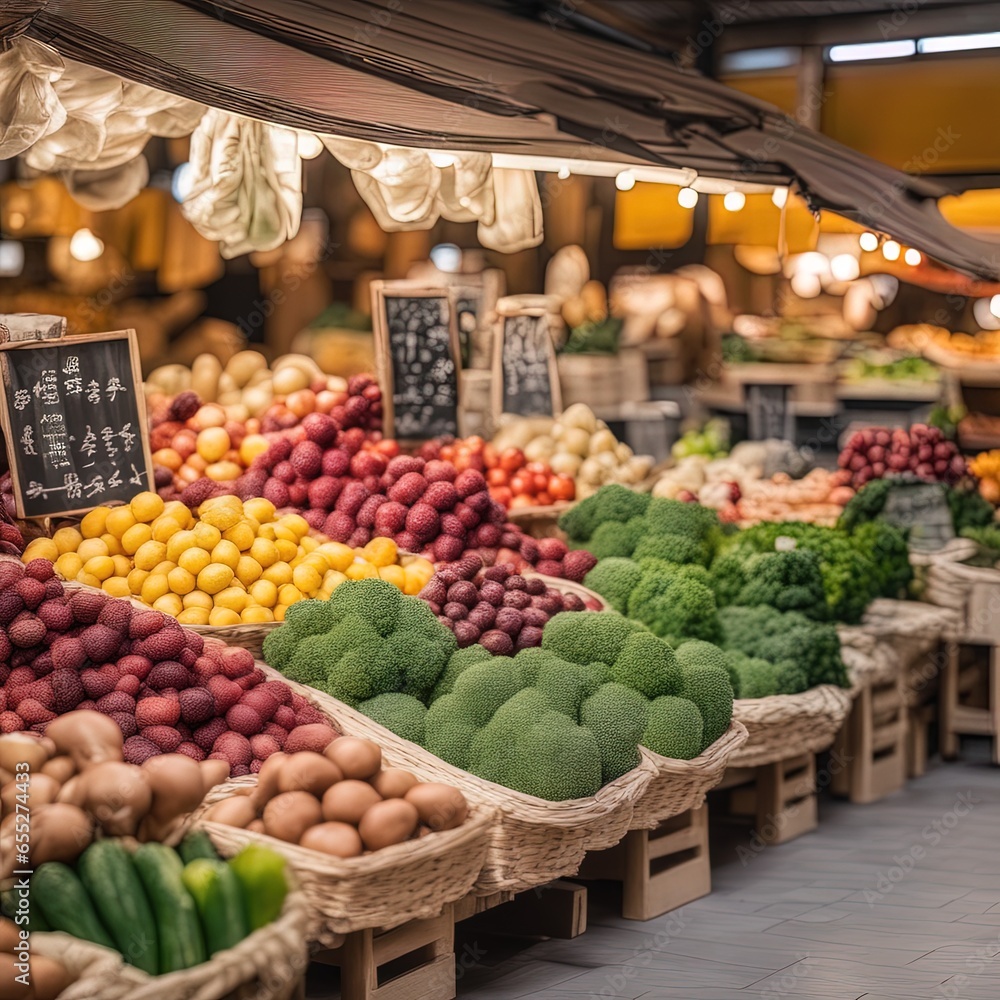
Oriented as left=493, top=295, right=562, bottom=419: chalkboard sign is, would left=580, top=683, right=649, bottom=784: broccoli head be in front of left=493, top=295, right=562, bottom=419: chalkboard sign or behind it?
in front

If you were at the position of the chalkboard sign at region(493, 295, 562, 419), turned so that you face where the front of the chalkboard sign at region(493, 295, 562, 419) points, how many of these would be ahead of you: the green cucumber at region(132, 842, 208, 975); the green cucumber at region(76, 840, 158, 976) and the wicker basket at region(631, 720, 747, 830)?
3

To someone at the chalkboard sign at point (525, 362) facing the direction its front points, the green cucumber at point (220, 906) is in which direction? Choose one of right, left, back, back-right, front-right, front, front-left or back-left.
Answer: front

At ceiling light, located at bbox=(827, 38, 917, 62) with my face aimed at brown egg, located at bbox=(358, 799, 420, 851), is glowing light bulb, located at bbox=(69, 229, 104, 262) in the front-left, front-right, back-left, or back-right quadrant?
front-right

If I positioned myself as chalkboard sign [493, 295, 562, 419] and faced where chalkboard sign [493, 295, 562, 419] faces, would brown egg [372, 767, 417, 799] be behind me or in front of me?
in front

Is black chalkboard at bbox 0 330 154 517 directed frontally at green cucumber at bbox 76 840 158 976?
yes

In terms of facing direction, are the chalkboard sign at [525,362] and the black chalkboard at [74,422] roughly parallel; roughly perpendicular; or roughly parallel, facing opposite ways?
roughly parallel

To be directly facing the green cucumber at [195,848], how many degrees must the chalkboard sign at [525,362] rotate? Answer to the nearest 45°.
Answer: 0° — it already faces it

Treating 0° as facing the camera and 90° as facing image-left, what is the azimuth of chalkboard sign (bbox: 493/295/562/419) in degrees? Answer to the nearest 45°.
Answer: approximately 0°

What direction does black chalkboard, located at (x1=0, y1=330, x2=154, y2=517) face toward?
toward the camera

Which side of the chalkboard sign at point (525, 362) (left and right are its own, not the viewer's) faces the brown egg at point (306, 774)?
front

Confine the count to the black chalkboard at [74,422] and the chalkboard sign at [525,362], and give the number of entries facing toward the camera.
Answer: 2

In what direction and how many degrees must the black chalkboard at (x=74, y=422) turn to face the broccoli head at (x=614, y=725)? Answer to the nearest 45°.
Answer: approximately 45° to its left

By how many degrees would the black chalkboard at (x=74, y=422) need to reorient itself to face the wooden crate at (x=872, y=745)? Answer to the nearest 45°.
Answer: approximately 90° to its left

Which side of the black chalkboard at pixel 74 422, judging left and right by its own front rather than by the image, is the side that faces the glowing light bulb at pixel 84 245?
back

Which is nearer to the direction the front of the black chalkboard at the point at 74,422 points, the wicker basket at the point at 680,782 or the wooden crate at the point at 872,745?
the wicker basket

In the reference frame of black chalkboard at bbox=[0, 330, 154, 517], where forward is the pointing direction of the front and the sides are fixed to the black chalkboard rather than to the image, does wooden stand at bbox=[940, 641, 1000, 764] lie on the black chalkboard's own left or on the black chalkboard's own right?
on the black chalkboard's own left

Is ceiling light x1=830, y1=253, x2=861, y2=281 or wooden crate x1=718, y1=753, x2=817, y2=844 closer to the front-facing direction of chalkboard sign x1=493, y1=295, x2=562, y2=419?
the wooden crate
